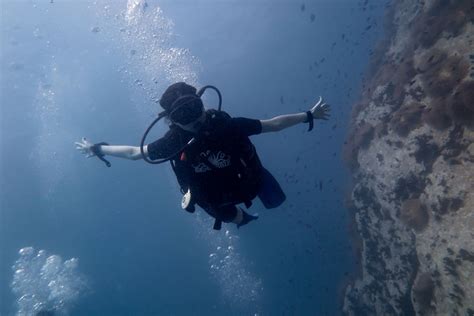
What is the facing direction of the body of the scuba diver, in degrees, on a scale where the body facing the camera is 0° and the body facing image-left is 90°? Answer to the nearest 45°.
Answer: approximately 0°
